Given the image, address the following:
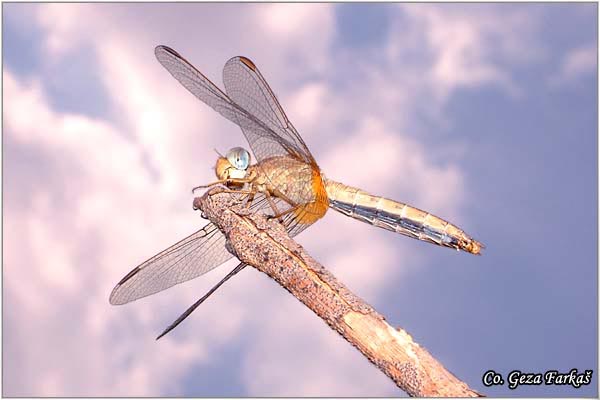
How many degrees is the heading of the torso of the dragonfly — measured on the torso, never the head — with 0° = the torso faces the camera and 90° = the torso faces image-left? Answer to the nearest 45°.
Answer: approximately 90°
